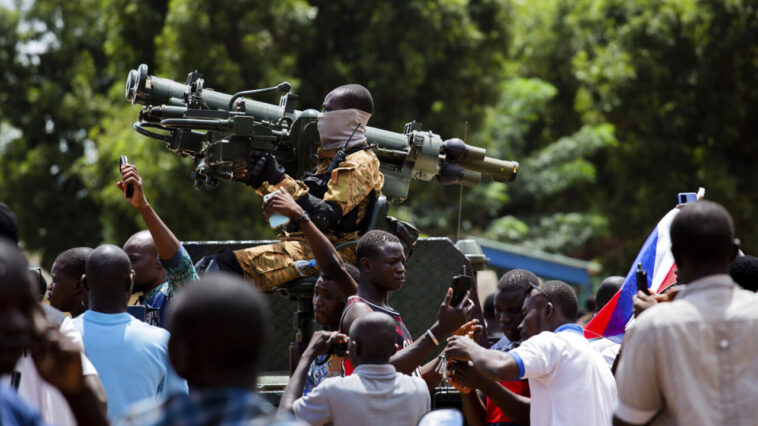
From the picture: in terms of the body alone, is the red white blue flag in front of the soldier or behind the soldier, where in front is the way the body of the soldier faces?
behind

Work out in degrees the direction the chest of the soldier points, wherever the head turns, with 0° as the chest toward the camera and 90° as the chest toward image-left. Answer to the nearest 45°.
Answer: approximately 90°
